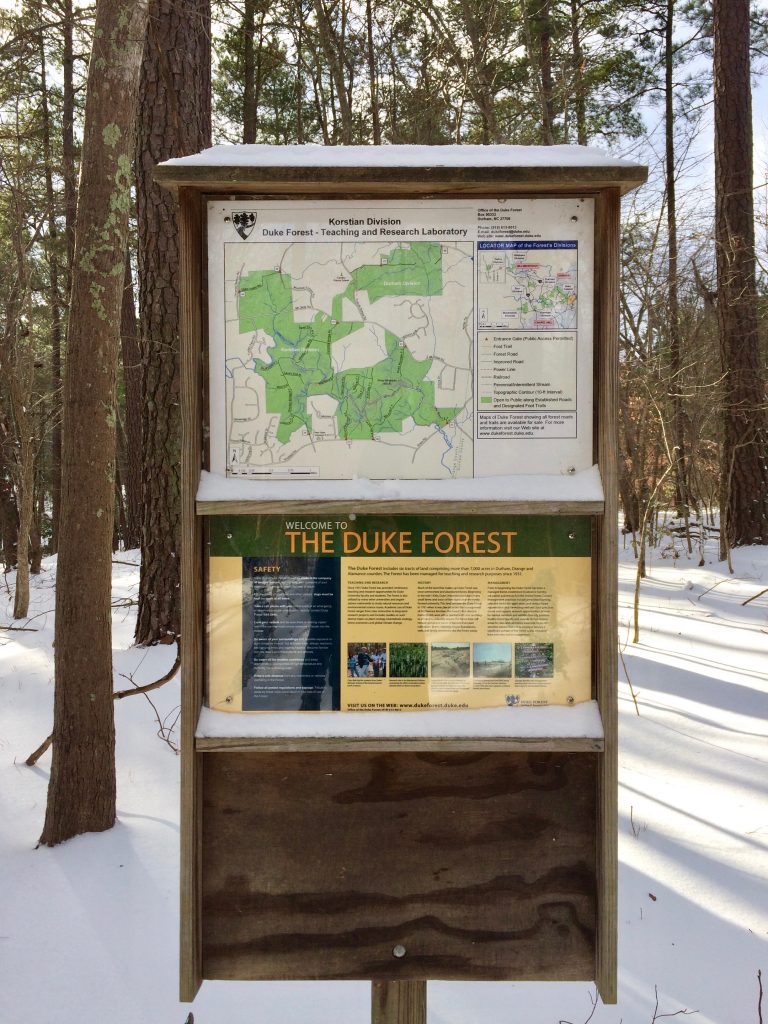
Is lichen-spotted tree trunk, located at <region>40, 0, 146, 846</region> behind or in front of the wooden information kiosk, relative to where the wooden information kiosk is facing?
behind

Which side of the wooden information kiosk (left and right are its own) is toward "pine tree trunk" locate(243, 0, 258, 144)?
back

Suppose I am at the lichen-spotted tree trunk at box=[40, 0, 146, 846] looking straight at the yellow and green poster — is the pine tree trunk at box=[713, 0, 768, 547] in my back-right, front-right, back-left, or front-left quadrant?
back-left

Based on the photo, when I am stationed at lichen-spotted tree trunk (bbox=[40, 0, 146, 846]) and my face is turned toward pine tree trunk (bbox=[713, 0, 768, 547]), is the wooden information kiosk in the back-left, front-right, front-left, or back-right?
back-right

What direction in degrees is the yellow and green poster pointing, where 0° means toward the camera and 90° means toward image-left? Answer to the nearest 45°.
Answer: approximately 0°

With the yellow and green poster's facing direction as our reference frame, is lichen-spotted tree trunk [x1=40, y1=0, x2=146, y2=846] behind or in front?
behind

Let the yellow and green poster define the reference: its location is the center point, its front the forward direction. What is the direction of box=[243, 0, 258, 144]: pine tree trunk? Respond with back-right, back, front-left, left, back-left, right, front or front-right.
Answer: back
